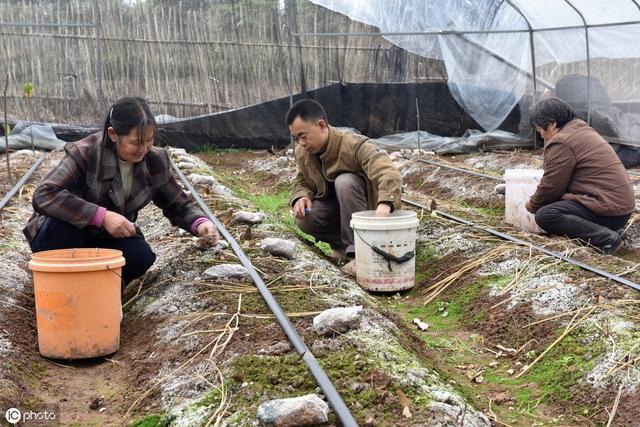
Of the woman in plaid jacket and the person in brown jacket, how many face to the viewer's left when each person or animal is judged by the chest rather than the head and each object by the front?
1

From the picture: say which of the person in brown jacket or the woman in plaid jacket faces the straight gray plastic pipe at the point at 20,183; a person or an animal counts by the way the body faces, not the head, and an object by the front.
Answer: the person in brown jacket

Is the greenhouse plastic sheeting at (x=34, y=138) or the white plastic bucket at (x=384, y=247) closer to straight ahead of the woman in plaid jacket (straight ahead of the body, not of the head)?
the white plastic bucket

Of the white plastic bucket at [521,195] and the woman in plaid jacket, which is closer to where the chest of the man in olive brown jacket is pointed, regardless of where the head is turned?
the woman in plaid jacket

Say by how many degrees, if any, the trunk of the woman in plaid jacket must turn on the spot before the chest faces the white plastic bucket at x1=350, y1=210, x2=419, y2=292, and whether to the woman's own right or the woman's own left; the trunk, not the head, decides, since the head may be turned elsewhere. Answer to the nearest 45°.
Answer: approximately 45° to the woman's own left

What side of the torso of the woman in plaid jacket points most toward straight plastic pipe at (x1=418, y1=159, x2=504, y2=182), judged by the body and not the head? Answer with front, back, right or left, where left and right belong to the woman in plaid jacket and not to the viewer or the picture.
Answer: left

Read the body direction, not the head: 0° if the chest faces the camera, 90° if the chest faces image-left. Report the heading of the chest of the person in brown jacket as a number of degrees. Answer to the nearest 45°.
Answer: approximately 90°

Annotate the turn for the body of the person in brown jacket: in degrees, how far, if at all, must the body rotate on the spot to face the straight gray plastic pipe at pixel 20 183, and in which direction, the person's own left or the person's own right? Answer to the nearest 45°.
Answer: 0° — they already face it

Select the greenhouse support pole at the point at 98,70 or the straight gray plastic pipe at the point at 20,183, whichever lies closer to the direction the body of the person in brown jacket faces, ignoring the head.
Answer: the straight gray plastic pipe

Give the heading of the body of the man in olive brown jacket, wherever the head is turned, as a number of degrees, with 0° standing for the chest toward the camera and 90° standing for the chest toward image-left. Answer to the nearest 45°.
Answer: approximately 45°

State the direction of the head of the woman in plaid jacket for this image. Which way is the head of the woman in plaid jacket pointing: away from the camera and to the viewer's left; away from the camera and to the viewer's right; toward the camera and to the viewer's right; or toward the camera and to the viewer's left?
toward the camera and to the viewer's right

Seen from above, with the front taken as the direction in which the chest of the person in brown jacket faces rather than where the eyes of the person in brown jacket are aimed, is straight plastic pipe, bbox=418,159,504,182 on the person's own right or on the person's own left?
on the person's own right
